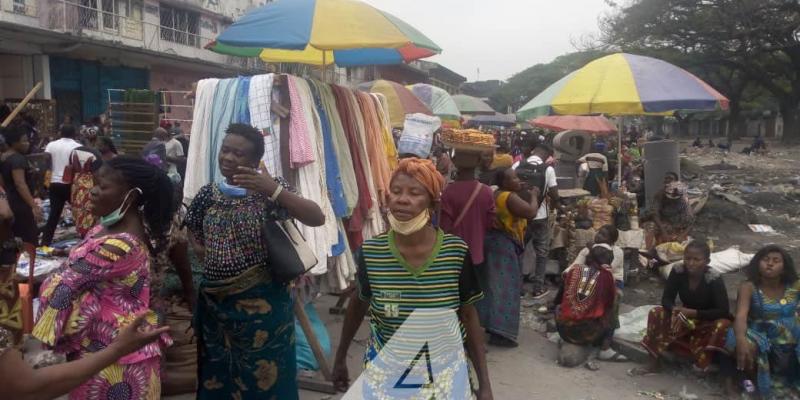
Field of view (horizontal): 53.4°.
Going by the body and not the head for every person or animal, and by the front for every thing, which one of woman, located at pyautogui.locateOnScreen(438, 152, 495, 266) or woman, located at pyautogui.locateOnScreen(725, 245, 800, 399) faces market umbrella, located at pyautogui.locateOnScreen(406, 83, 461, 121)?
woman, located at pyautogui.locateOnScreen(438, 152, 495, 266)

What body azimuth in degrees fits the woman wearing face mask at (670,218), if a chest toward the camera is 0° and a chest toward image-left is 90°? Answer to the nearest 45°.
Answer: approximately 45°

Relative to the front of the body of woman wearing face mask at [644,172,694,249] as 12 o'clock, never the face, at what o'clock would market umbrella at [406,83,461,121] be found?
The market umbrella is roughly at 5 o'clock from the woman wearing face mask.

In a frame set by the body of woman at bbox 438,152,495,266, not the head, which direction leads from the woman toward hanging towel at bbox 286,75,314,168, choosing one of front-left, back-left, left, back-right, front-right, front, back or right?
back-left

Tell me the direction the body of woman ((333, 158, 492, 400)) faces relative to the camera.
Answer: toward the camera

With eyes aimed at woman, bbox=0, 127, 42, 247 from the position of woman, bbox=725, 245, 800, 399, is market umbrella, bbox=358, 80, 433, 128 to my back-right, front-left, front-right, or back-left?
front-right

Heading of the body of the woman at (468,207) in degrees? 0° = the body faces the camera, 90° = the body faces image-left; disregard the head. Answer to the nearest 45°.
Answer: approximately 180°

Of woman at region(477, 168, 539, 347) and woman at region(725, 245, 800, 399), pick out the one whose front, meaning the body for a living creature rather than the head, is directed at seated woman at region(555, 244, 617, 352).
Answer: woman at region(477, 168, 539, 347)

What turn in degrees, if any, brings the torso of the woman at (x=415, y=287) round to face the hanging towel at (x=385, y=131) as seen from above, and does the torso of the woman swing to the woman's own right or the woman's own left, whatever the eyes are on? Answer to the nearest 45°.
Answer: approximately 180°

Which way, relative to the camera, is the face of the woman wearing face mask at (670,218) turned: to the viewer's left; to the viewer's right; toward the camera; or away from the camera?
toward the camera

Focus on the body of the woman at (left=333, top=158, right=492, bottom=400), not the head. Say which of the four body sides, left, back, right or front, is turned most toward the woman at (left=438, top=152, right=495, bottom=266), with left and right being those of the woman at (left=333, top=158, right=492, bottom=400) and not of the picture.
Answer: back

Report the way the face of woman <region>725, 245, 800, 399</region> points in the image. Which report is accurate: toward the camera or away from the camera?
toward the camera

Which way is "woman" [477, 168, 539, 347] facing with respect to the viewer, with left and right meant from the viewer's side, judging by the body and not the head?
facing to the right of the viewer

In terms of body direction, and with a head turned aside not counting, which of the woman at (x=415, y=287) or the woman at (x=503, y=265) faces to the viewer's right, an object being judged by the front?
the woman at (x=503, y=265)

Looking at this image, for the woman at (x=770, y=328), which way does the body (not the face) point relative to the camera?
toward the camera

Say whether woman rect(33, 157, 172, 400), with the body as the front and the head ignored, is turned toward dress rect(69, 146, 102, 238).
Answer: no
